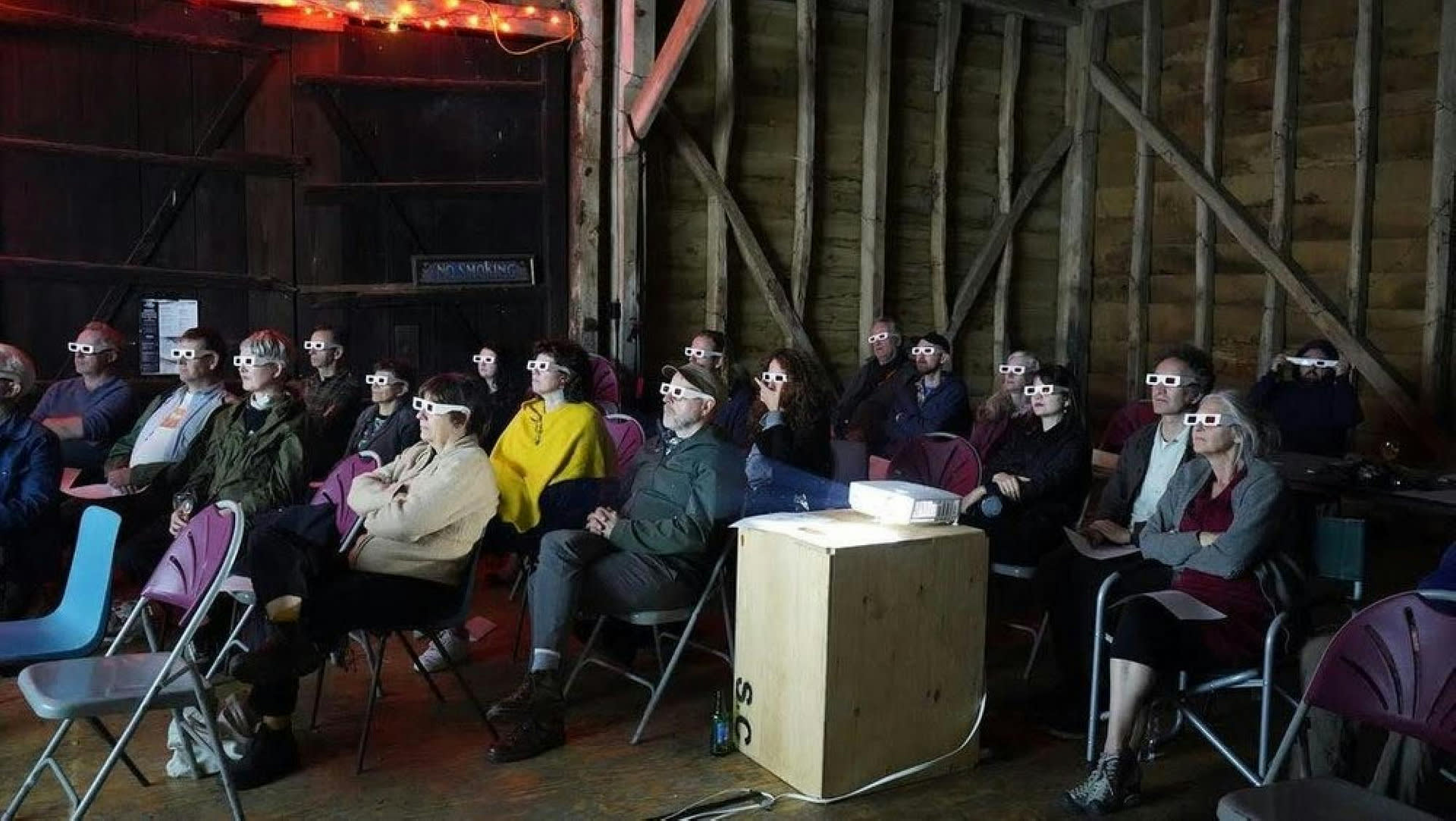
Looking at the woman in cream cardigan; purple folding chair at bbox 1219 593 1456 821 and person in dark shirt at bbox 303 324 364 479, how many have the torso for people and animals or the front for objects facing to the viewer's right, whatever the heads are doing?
0

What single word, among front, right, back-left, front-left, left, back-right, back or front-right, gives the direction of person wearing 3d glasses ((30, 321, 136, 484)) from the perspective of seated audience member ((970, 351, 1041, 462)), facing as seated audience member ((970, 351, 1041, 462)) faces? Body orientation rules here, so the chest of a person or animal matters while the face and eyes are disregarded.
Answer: front-right

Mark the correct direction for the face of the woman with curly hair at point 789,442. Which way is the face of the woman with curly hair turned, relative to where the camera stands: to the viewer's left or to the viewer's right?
to the viewer's left

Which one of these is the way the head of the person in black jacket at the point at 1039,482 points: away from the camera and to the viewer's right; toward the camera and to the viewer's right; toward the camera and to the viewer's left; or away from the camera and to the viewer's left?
toward the camera and to the viewer's left

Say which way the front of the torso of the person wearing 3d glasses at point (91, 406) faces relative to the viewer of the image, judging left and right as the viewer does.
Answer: facing the viewer and to the left of the viewer

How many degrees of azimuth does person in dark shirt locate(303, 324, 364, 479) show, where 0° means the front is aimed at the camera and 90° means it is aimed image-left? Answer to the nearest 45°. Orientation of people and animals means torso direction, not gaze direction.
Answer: approximately 45°

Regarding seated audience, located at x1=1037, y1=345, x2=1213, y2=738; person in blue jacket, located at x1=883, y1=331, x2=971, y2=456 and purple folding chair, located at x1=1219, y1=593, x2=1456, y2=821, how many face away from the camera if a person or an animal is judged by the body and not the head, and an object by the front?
0

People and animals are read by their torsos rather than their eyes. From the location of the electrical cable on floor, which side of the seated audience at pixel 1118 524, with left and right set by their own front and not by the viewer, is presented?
front

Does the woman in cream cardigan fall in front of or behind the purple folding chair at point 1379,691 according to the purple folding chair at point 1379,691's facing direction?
in front

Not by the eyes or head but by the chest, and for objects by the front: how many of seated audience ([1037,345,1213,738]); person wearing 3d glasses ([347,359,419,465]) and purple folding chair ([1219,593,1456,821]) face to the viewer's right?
0

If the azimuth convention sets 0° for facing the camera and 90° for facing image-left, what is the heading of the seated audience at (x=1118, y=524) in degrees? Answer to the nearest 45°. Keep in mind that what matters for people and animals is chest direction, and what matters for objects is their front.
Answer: approximately 45°

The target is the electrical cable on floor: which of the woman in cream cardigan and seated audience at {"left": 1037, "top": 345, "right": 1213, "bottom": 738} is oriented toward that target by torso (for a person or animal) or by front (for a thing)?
the seated audience

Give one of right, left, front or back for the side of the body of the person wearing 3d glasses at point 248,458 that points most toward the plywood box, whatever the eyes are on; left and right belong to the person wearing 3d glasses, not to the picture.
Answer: left

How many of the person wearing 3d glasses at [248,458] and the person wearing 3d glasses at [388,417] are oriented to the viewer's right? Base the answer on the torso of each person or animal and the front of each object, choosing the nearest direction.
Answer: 0

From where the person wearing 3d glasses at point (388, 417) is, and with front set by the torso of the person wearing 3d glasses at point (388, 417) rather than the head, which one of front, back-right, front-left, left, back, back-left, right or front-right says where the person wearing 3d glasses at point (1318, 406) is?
back-left
